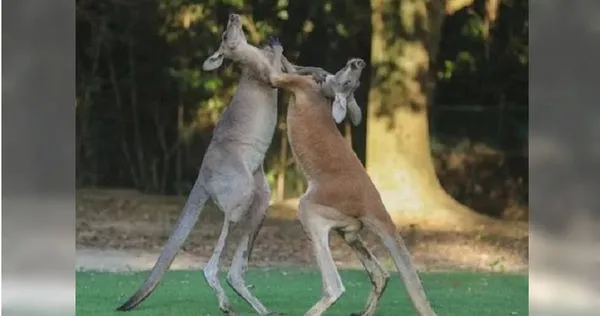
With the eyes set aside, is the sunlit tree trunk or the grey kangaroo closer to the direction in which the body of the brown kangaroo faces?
the grey kangaroo

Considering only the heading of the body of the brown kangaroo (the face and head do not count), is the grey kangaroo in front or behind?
in front

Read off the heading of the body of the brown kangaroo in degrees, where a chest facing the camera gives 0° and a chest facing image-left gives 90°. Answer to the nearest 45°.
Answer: approximately 90°
